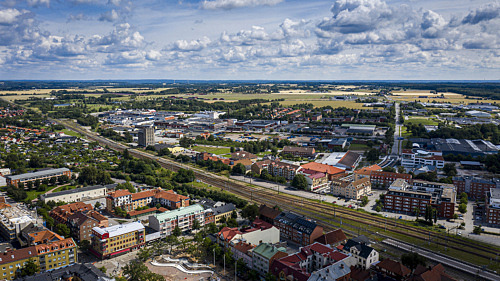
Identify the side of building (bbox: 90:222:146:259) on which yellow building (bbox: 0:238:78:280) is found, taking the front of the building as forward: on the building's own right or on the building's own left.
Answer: on the building's own right

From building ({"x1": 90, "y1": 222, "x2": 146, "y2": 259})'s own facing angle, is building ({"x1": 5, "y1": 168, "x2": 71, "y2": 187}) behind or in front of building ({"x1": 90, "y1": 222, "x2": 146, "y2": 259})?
behind

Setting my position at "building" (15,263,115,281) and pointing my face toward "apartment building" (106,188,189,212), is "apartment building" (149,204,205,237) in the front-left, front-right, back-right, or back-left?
front-right

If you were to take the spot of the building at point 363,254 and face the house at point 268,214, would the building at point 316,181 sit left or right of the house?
right

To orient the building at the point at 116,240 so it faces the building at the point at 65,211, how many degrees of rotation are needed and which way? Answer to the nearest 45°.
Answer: approximately 180°

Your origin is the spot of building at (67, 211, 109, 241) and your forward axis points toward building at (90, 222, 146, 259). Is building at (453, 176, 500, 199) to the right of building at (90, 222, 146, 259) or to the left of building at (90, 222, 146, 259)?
left

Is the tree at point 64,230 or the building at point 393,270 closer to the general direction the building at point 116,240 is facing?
the building

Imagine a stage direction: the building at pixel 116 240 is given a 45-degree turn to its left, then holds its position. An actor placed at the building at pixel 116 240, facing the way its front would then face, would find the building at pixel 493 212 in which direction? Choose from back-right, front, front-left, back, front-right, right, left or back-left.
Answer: front

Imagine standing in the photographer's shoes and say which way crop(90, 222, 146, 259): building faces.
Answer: facing the viewer and to the right of the viewer

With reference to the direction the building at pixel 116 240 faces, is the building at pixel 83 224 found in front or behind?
behind

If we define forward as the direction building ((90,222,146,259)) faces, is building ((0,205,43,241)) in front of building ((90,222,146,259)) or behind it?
behind

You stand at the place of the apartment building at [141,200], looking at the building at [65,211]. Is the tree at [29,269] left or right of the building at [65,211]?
left
